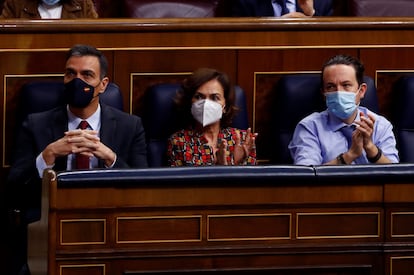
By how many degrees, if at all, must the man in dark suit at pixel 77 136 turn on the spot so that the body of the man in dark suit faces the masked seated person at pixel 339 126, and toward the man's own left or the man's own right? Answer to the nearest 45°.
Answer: approximately 90° to the man's own left

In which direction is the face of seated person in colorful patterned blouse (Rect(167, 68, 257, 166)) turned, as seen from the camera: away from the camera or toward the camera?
toward the camera

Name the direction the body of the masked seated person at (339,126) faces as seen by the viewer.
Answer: toward the camera

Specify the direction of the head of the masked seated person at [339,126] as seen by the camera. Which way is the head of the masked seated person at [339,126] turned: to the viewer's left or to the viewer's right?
to the viewer's left

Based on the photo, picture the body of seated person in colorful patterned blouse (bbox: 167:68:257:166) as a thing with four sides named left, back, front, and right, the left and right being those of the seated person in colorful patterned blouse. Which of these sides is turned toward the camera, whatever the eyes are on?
front

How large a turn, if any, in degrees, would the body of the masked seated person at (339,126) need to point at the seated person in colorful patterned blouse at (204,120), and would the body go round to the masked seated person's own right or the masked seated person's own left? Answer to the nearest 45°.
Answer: approximately 90° to the masked seated person's own right

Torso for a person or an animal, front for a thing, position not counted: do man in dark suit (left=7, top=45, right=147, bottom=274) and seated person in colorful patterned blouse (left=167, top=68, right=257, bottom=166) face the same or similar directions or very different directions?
same or similar directions

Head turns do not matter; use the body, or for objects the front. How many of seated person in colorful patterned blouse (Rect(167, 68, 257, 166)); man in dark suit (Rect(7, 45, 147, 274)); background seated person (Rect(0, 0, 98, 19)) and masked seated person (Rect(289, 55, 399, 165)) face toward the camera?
4

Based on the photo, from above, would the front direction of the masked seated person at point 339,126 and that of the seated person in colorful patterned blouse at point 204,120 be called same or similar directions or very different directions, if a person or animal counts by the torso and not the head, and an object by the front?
same or similar directions

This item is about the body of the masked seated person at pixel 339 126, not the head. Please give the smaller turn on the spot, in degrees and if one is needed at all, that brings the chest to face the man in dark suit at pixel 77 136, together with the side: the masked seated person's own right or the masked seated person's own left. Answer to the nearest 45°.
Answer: approximately 90° to the masked seated person's own right

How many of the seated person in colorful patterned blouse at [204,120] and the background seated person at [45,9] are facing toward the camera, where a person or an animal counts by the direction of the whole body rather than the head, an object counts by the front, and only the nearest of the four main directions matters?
2

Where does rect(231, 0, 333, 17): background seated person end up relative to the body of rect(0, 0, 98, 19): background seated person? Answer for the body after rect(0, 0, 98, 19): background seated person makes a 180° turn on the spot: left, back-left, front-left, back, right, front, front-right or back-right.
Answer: right
